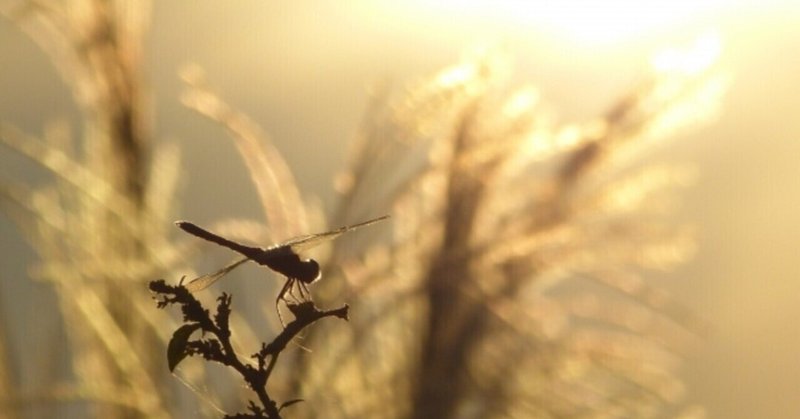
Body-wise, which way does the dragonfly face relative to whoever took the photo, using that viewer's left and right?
facing the viewer and to the right of the viewer
